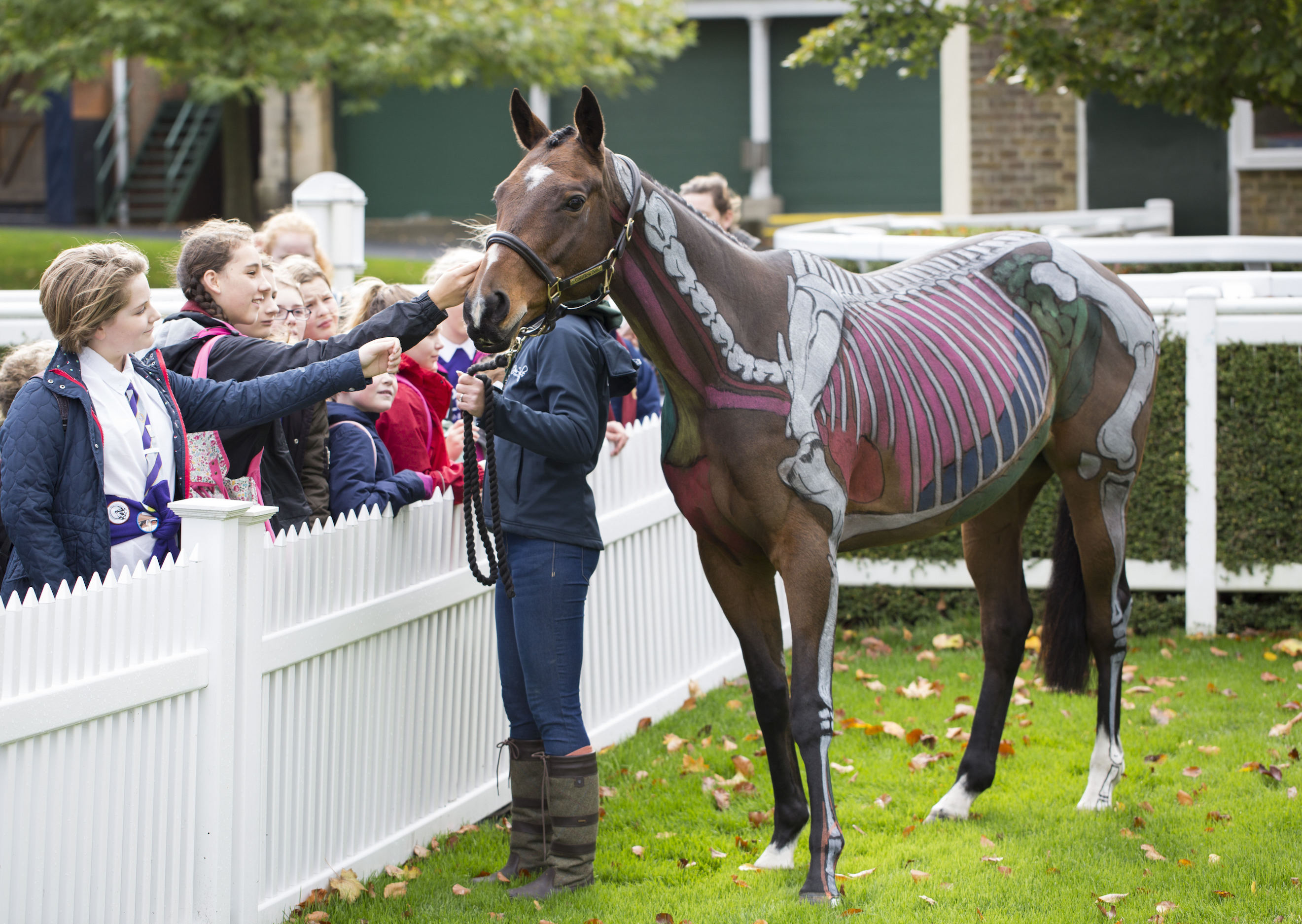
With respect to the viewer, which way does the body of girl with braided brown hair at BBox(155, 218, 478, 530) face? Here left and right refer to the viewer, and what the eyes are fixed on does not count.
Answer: facing to the right of the viewer

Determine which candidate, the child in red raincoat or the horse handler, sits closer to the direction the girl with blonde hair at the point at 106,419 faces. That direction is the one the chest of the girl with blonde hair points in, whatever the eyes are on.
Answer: the horse handler

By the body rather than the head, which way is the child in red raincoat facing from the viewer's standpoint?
to the viewer's right

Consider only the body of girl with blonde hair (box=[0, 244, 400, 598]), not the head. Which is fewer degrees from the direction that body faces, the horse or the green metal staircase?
the horse

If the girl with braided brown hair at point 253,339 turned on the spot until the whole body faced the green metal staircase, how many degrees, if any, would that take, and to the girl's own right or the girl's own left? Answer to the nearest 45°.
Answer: approximately 90° to the girl's own left

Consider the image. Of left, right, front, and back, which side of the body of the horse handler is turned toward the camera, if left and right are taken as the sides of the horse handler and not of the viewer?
left

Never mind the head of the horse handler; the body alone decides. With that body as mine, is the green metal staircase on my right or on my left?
on my right
